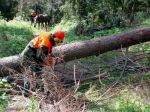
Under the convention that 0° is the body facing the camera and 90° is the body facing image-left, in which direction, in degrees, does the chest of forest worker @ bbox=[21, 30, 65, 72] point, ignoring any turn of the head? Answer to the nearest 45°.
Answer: approximately 270°
